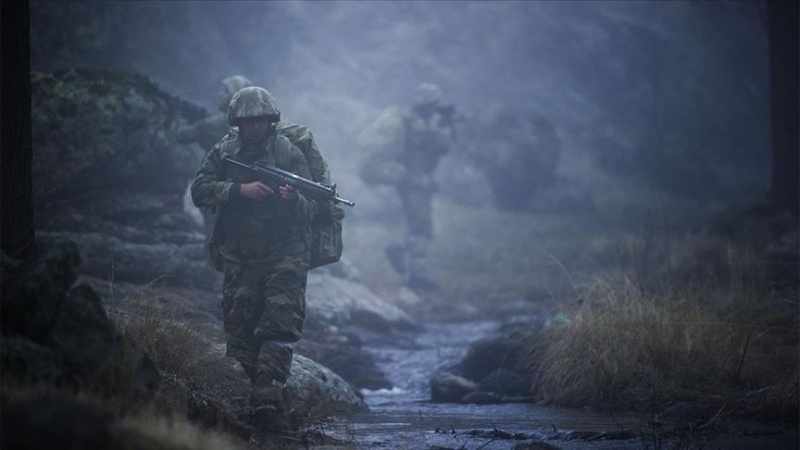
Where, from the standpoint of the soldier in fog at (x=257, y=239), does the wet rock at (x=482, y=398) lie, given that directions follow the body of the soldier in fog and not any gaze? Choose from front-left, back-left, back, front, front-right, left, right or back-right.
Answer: back-left

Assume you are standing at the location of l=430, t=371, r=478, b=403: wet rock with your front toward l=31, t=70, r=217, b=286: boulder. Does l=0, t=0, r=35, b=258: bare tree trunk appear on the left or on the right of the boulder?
left

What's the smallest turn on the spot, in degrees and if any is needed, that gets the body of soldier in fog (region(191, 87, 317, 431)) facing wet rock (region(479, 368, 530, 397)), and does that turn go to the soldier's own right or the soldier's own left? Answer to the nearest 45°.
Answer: approximately 135° to the soldier's own left

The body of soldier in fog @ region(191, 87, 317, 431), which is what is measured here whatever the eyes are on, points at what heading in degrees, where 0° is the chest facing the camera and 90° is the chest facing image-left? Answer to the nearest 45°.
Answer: approximately 0°

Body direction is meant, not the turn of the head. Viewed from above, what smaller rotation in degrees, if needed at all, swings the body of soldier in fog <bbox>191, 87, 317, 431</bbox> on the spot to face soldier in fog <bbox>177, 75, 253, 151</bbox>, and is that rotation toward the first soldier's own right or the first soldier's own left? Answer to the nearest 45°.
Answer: approximately 180°

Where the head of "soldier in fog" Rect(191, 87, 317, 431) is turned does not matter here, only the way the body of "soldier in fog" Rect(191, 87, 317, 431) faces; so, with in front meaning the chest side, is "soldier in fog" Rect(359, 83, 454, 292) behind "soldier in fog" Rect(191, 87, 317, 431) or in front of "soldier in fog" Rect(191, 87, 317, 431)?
behind

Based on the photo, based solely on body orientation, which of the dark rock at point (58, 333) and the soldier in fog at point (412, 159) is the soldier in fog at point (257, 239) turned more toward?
the dark rock

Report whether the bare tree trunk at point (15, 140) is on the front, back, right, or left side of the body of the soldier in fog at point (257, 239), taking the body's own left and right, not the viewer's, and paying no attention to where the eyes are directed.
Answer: right

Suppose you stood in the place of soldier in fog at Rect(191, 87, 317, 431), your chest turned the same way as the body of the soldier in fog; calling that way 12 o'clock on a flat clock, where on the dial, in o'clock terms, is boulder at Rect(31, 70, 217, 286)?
The boulder is roughly at 5 o'clock from the soldier in fog.
